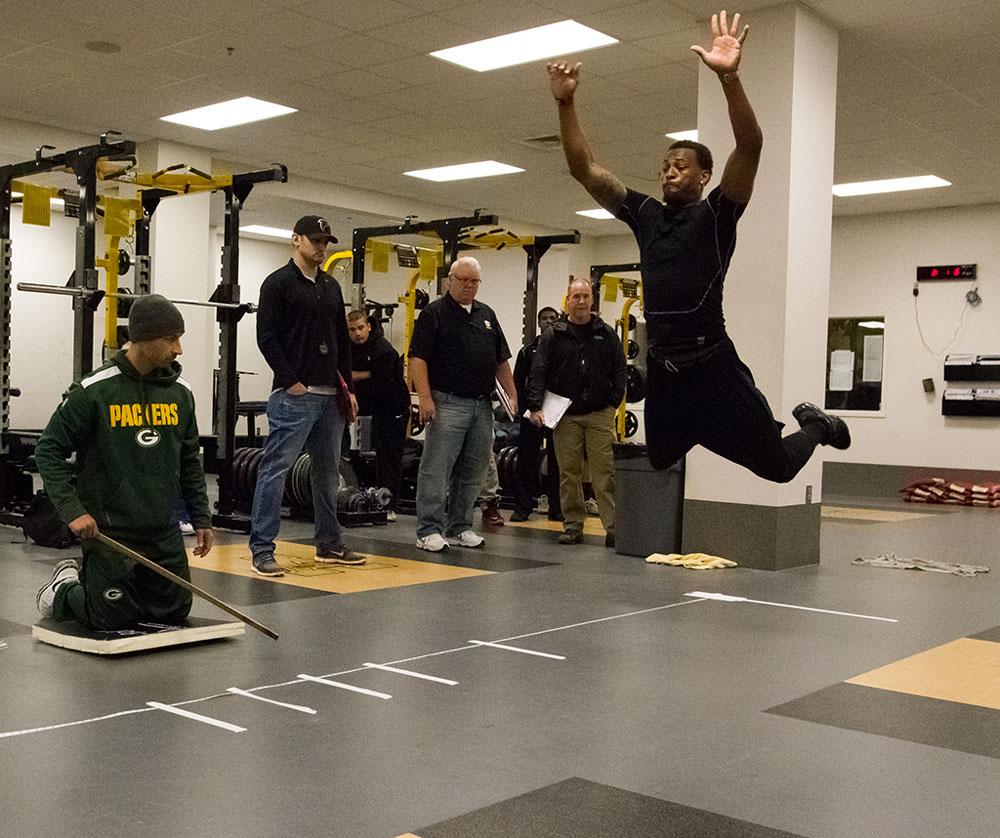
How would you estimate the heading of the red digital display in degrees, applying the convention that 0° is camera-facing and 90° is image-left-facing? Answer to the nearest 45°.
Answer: approximately 0°

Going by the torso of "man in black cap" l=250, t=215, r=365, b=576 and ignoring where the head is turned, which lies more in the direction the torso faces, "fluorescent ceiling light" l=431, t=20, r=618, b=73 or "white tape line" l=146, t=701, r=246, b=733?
the white tape line

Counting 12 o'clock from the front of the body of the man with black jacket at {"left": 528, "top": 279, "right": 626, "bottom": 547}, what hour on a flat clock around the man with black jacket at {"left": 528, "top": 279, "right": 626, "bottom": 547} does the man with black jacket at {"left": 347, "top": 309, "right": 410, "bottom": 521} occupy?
the man with black jacket at {"left": 347, "top": 309, "right": 410, "bottom": 521} is roughly at 4 o'clock from the man with black jacket at {"left": 528, "top": 279, "right": 626, "bottom": 547}.

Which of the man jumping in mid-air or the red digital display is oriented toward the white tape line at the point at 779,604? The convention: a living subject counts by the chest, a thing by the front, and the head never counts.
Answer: the red digital display

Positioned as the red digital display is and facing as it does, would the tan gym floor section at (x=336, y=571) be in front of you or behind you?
in front

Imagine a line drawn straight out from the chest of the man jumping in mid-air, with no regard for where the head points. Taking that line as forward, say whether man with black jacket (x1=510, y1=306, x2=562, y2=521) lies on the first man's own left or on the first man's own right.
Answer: on the first man's own right

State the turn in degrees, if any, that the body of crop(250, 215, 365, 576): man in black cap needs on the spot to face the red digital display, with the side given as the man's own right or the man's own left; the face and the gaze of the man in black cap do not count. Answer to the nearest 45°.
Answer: approximately 90° to the man's own left

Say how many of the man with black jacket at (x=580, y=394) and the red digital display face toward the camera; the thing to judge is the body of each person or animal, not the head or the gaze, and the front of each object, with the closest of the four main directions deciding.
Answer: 2

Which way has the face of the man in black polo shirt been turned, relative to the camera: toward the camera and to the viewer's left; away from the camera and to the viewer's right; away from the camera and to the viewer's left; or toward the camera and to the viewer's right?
toward the camera and to the viewer's right
